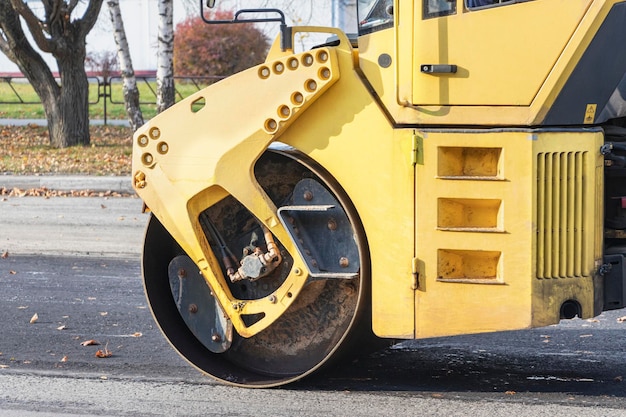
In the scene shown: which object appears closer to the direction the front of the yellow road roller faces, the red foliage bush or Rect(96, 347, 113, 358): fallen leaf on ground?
the fallen leaf on ground

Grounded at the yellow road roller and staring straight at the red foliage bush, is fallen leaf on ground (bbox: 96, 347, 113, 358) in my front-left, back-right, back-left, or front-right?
front-left

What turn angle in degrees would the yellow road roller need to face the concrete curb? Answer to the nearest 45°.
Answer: approximately 45° to its right

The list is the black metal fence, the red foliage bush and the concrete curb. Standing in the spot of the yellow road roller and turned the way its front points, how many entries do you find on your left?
0

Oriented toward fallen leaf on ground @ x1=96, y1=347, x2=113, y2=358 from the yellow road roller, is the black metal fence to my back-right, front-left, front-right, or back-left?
front-right

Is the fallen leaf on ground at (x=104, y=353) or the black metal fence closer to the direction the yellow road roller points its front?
the fallen leaf on ground

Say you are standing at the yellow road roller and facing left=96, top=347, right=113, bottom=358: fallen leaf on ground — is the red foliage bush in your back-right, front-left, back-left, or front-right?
front-right

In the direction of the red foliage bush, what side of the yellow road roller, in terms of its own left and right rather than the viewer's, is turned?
right

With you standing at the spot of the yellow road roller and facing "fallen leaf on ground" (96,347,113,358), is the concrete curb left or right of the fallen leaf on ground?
right

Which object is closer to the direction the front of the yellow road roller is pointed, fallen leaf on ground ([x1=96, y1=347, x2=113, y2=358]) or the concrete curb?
the fallen leaf on ground

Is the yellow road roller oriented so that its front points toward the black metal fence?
no

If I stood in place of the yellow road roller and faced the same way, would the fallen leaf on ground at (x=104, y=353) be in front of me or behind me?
in front

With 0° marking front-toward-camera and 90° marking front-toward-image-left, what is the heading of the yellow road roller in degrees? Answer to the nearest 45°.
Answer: approximately 90°
